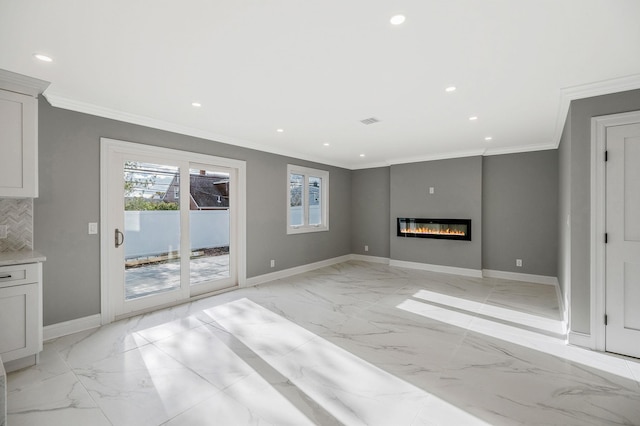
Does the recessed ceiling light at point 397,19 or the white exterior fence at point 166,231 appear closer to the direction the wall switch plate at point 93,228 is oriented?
the recessed ceiling light

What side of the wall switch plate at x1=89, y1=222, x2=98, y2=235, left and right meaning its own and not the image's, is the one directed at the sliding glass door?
left

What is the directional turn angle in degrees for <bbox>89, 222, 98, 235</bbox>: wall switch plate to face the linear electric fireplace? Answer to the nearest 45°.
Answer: approximately 90° to its left

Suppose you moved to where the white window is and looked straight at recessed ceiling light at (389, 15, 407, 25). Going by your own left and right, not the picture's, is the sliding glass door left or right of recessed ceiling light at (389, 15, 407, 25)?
right

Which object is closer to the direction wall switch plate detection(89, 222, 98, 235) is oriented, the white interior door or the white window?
the white interior door

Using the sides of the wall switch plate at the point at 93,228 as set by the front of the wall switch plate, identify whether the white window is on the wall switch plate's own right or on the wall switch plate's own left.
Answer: on the wall switch plate's own left
